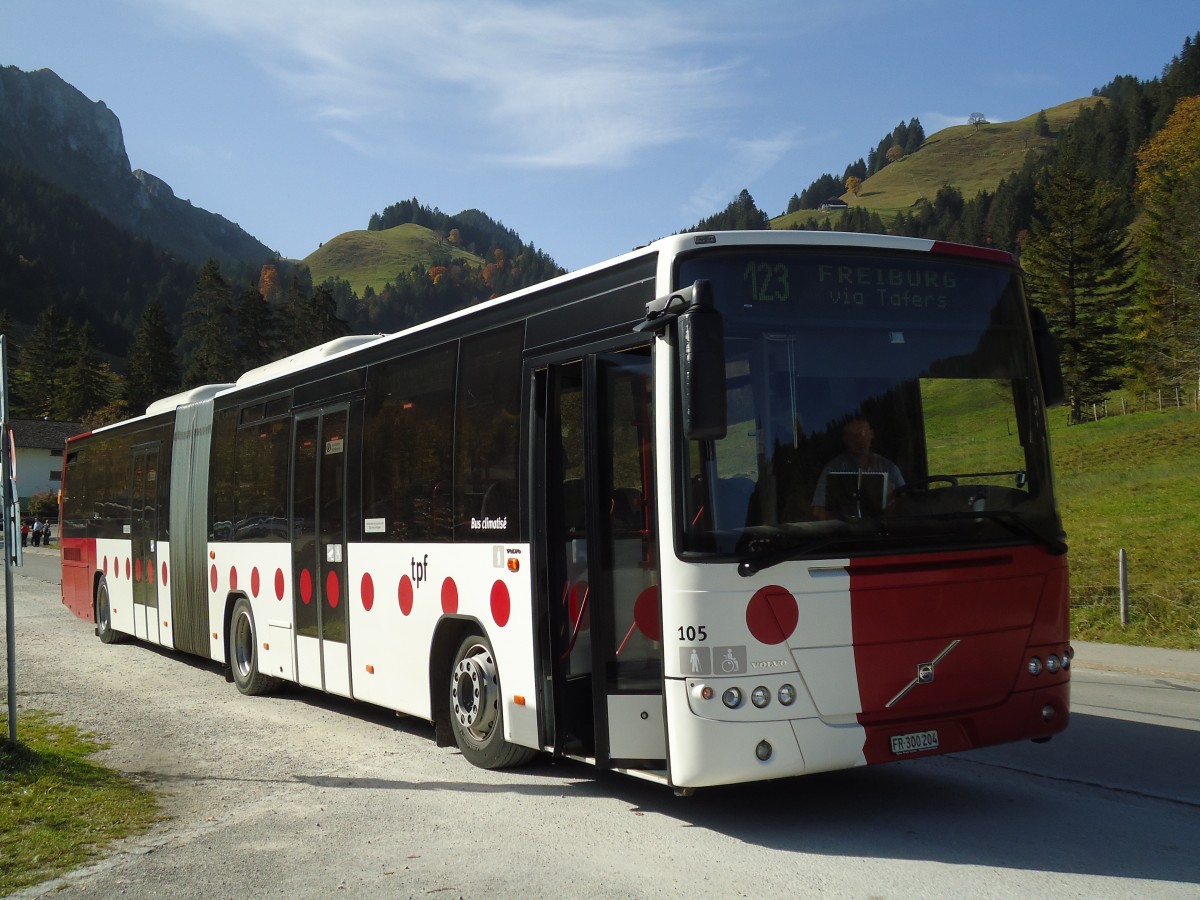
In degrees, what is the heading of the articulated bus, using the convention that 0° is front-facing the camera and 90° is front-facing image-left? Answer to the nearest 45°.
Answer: approximately 315°
